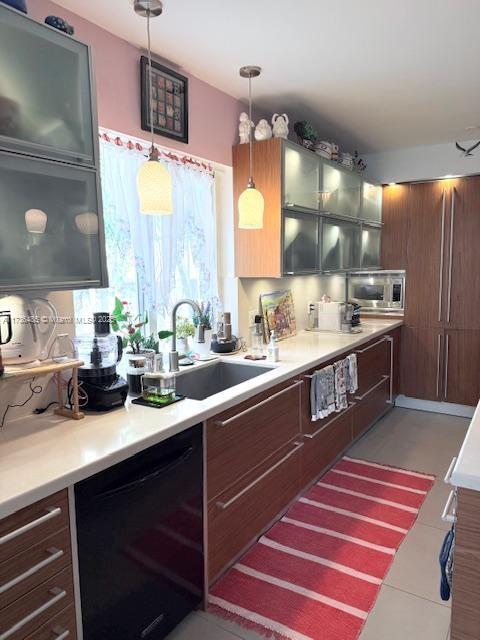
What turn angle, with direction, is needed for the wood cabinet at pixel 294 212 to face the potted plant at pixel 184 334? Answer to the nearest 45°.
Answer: approximately 90° to its right

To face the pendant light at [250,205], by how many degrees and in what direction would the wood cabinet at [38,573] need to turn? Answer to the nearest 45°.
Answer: approximately 90° to its left

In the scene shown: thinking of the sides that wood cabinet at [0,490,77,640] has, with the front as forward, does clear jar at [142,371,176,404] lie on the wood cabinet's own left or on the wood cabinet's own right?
on the wood cabinet's own left

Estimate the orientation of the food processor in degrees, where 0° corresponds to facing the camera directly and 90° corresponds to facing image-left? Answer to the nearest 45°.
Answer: approximately 315°
